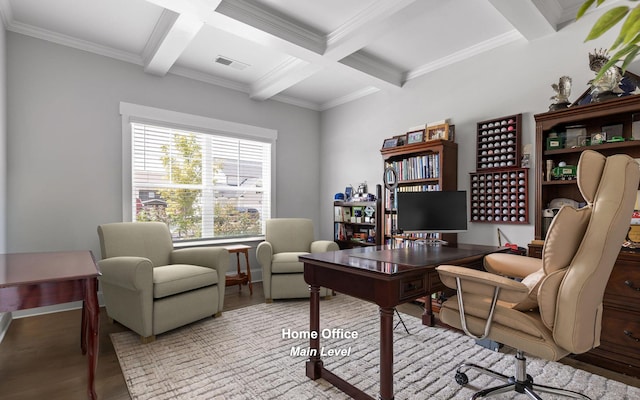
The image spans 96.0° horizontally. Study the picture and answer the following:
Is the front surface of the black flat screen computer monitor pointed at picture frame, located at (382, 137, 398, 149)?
no

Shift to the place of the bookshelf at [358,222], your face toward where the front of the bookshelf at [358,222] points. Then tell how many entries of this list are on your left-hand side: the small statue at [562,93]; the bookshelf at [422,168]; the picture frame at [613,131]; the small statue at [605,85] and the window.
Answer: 4

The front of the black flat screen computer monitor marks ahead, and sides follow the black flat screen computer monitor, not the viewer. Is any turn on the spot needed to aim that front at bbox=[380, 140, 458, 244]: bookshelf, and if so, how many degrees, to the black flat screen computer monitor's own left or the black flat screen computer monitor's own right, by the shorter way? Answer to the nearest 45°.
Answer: approximately 180°

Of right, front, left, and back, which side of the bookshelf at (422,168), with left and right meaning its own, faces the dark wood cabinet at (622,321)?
left

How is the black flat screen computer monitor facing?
toward the camera

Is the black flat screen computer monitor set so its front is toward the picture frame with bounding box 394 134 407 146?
no

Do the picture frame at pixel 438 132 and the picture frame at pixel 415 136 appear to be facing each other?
no

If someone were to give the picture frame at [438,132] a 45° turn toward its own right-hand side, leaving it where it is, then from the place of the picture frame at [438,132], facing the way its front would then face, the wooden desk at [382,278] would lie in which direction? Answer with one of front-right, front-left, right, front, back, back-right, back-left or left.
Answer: left

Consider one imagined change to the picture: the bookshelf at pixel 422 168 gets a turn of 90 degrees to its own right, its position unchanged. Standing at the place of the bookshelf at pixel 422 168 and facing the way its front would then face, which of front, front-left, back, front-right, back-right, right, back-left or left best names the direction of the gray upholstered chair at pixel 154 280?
left

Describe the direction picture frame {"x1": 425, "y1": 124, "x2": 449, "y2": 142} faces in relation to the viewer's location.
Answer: facing the viewer and to the left of the viewer

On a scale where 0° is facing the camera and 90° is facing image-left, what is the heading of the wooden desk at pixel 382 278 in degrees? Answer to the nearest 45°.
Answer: approximately 315°

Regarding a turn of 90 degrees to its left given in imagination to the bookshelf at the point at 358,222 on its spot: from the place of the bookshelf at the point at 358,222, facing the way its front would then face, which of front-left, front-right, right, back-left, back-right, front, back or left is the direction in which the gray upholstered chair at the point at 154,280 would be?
right

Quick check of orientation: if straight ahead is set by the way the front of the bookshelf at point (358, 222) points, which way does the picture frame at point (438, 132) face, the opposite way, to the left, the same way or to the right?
the same way

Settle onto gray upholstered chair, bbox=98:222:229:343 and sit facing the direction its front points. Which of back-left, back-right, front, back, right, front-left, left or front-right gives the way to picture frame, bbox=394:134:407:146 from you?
front-left

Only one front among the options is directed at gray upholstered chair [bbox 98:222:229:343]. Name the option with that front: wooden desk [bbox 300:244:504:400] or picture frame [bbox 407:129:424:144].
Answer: the picture frame

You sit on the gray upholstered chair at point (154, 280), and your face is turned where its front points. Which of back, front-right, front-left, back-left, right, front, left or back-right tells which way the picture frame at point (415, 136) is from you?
front-left

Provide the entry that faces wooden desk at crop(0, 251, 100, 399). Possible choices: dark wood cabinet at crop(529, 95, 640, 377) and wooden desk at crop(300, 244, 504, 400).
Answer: the dark wood cabinet
